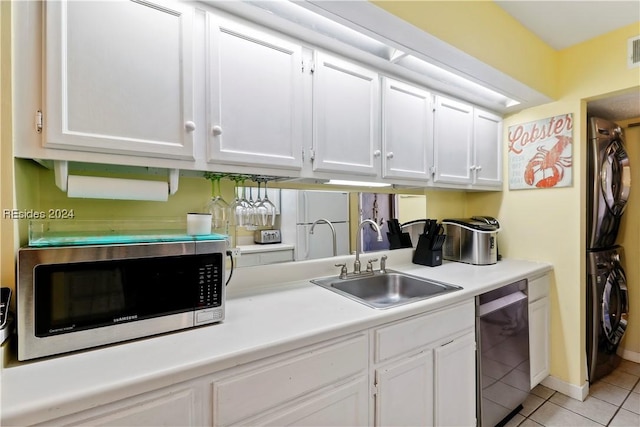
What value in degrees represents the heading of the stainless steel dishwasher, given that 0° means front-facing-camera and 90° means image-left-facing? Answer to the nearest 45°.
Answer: approximately 315°

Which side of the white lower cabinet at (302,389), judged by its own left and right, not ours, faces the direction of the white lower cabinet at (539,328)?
left

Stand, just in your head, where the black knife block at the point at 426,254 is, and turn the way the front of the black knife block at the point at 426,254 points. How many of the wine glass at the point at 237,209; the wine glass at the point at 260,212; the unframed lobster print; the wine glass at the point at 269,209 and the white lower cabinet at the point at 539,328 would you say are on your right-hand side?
3

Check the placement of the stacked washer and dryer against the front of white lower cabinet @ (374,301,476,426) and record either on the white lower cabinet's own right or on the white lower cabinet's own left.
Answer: on the white lower cabinet's own left

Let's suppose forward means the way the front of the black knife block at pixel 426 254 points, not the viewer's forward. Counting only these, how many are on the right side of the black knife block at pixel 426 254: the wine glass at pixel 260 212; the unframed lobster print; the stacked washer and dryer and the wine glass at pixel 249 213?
2

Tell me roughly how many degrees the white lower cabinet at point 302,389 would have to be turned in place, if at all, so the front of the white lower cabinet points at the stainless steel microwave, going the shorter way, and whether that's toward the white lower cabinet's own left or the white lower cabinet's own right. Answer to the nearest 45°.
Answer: approximately 135° to the white lower cabinet's own right

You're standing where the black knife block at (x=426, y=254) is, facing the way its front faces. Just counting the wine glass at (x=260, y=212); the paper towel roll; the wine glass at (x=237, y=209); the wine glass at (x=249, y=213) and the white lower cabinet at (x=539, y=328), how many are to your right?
4

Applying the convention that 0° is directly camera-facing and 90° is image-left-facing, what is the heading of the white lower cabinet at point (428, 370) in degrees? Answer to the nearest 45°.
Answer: approximately 315°

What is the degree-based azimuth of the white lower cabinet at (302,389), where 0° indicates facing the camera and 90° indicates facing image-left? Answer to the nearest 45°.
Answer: approximately 315°

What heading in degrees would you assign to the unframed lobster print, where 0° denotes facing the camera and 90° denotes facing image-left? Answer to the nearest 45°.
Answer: approximately 45°
